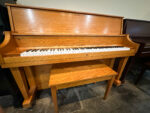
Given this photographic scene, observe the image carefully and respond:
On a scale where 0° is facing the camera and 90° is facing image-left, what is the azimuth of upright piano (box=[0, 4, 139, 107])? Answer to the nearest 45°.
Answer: approximately 315°
